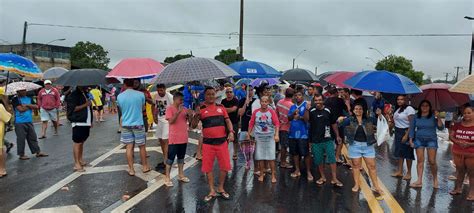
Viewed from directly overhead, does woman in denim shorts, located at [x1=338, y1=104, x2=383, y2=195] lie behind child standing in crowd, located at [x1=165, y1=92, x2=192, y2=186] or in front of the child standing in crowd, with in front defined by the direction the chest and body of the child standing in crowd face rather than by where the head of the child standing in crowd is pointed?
in front

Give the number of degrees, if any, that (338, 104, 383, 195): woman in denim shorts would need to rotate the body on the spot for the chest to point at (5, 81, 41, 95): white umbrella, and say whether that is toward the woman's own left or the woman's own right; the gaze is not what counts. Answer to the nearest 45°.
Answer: approximately 90° to the woman's own right

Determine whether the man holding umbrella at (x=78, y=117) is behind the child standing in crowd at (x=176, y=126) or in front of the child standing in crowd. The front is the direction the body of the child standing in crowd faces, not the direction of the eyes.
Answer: behind

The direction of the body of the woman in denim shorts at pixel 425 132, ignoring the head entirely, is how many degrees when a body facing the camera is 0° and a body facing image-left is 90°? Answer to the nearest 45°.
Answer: approximately 0°
